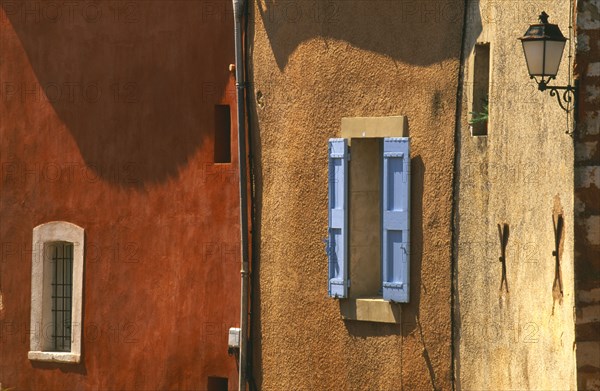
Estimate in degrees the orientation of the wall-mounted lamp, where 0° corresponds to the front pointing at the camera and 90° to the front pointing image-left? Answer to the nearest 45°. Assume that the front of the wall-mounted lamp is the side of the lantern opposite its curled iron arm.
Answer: approximately 90°

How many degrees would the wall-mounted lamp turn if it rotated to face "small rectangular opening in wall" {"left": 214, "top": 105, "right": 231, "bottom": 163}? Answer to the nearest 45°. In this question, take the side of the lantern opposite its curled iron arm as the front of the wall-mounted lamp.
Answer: approximately 45° to its right

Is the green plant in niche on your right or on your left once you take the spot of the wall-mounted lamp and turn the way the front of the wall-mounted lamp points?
on your right

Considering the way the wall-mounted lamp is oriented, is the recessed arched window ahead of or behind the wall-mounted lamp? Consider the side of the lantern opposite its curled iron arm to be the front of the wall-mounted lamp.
ahead

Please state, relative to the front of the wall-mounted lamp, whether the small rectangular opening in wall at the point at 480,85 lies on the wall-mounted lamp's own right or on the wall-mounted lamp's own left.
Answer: on the wall-mounted lamp's own right

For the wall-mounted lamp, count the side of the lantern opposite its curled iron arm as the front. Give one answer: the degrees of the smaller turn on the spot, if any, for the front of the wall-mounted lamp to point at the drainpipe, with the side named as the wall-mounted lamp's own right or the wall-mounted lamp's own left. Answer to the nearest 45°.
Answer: approximately 45° to the wall-mounted lamp's own right

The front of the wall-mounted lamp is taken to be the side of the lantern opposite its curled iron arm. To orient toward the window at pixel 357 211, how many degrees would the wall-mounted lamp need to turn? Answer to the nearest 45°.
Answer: approximately 45° to its right
